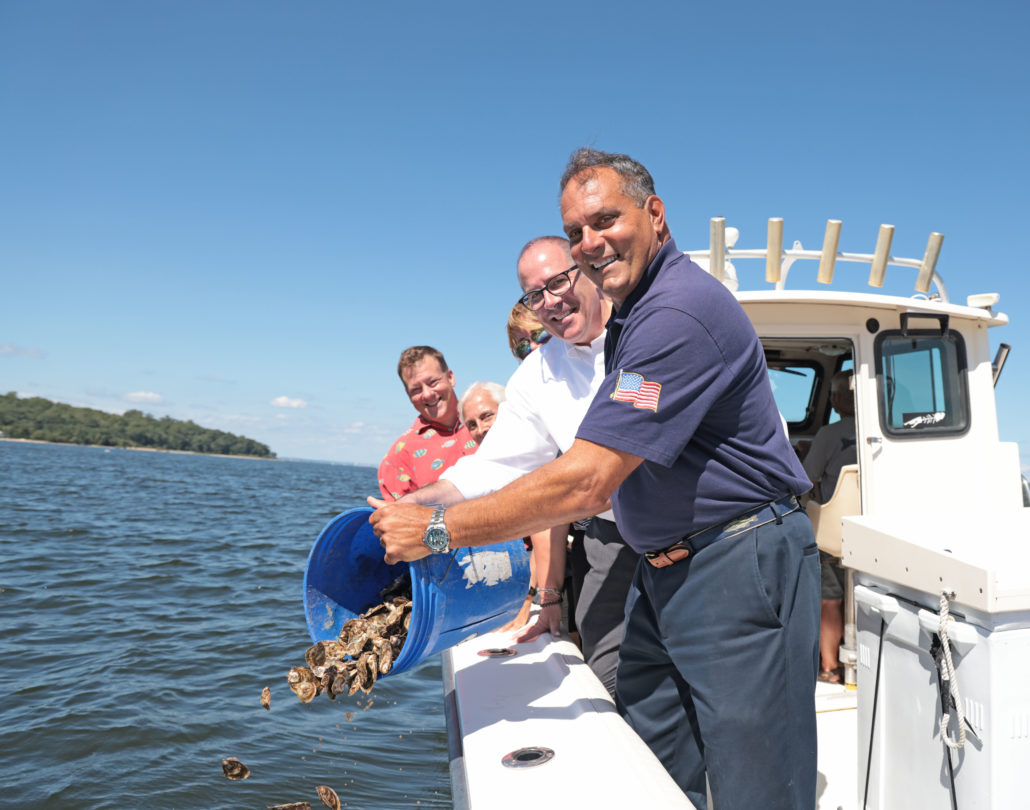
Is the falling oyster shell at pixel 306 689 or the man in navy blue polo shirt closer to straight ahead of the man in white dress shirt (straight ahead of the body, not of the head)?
the falling oyster shell

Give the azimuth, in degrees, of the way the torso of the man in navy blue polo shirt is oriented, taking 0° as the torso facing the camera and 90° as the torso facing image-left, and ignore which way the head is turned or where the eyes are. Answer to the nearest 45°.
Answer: approximately 45°

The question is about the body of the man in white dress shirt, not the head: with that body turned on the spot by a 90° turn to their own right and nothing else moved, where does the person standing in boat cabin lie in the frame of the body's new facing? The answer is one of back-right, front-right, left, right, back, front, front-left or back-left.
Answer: right

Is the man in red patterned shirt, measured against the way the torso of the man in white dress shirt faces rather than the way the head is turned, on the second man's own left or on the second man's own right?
on the second man's own right

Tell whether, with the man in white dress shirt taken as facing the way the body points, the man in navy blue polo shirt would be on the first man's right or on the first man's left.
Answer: on the first man's left

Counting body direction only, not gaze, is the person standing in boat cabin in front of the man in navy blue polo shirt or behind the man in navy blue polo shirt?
behind

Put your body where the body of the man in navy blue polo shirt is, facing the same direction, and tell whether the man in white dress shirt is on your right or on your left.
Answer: on your right

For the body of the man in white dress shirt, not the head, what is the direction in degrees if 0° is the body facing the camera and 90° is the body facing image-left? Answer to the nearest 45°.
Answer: approximately 45°
